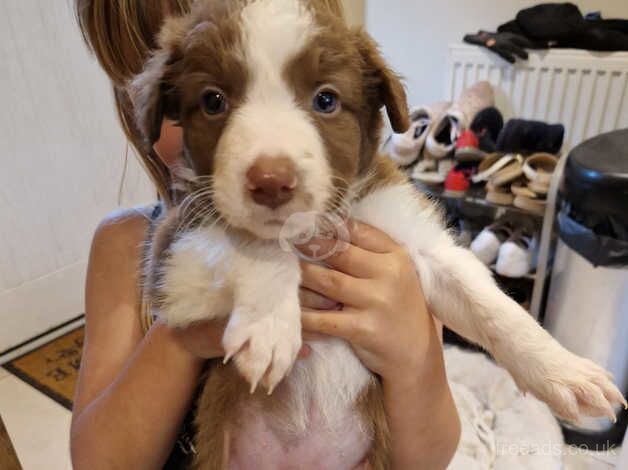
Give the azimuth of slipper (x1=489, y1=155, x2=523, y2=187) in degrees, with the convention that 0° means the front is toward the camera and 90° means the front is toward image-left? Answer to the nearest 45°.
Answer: approximately 45°

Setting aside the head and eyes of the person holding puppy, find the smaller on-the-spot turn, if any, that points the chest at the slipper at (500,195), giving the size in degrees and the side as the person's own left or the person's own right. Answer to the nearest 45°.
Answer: approximately 135° to the person's own left

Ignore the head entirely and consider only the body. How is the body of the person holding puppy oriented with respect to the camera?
toward the camera

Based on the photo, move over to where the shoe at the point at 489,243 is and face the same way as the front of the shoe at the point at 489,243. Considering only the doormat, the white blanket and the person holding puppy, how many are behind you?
0

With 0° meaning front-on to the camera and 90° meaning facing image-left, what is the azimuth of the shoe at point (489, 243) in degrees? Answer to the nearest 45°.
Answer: approximately 45°

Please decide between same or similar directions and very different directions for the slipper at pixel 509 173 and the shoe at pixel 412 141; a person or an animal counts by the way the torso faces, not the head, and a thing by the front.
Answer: same or similar directions

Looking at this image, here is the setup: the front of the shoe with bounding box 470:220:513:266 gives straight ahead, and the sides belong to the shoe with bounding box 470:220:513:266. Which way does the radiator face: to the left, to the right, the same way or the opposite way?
the same way

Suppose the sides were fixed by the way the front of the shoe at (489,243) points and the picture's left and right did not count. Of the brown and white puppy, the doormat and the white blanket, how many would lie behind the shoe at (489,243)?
0

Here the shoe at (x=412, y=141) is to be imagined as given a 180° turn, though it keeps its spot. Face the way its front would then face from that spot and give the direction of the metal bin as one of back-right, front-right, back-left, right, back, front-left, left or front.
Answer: right
